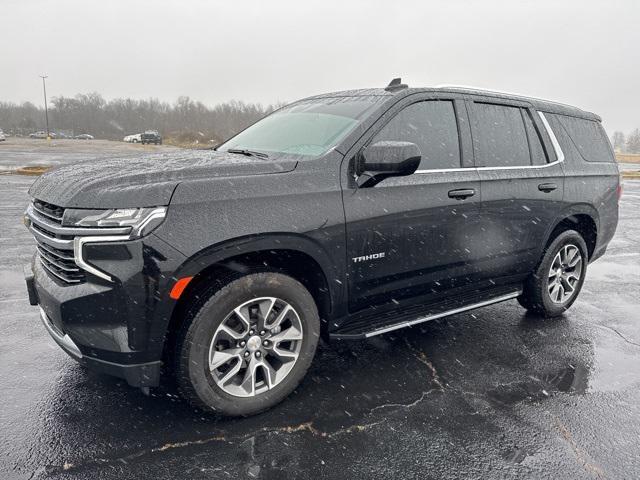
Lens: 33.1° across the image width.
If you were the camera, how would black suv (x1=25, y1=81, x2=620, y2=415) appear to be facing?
facing the viewer and to the left of the viewer
